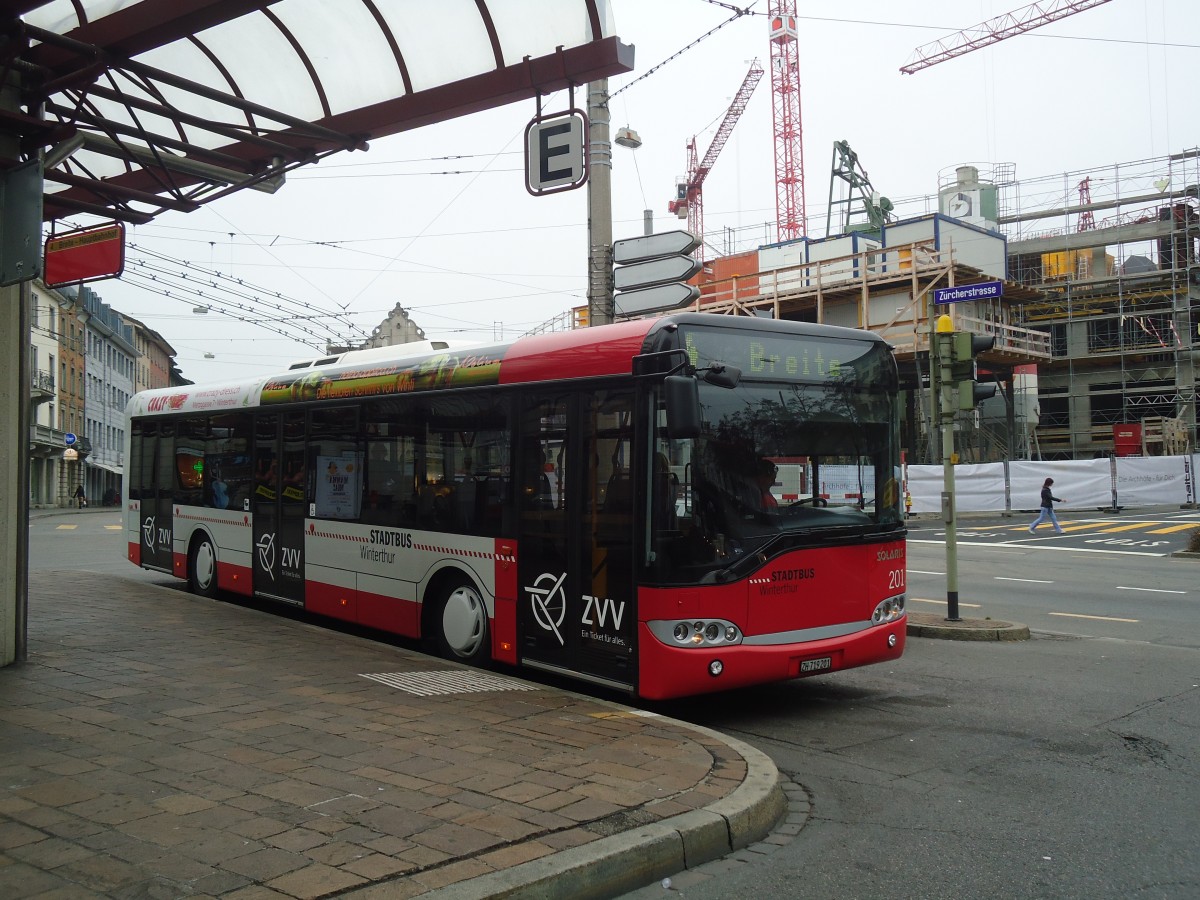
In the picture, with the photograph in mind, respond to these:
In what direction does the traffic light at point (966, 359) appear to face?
to the viewer's right

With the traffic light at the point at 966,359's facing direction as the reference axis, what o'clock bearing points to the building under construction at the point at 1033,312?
The building under construction is roughly at 9 o'clock from the traffic light.

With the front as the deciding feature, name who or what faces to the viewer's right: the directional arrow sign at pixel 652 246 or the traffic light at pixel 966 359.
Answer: the traffic light
